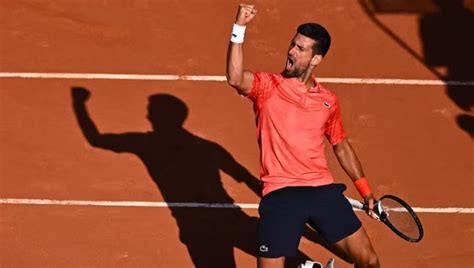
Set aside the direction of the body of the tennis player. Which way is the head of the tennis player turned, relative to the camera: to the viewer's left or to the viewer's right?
to the viewer's left

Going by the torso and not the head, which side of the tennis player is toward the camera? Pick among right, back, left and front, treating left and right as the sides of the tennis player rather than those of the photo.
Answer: front
